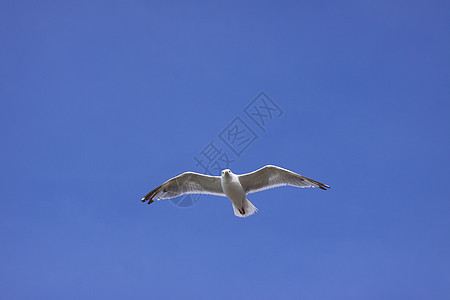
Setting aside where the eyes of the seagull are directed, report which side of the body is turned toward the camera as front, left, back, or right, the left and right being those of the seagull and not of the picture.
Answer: front
